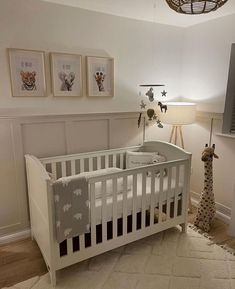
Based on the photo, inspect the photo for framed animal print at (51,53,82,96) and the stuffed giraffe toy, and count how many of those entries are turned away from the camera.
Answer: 0

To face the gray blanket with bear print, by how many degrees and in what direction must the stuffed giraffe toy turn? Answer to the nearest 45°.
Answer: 0° — it already faces it

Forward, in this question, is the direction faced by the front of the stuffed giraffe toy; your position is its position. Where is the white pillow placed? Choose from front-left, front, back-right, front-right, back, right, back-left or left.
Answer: front-right

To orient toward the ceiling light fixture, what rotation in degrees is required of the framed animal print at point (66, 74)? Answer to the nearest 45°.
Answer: approximately 45° to its left

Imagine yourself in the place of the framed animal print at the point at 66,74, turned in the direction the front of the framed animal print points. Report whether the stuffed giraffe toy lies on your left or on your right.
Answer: on your left

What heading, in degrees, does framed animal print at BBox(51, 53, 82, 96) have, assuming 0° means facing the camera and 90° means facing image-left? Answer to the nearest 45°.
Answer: approximately 0°

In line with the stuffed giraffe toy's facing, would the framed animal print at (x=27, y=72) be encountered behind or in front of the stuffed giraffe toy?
in front

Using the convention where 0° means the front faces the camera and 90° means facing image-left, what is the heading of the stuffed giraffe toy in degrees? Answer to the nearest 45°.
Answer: approximately 45°
